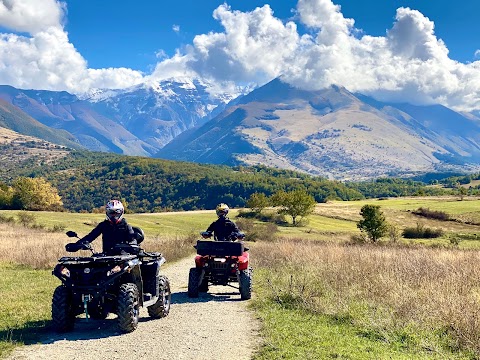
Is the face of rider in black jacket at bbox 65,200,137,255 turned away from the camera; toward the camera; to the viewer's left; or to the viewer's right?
toward the camera

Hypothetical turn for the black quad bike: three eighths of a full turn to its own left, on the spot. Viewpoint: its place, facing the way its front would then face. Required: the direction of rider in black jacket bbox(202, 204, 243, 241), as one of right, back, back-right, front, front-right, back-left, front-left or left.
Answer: front-left

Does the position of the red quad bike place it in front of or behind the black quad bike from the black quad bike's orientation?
behind
